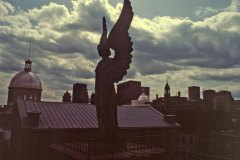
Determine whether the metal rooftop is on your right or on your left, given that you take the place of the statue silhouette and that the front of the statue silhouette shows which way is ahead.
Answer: on your right

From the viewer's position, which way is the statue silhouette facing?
facing to the left of the viewer
